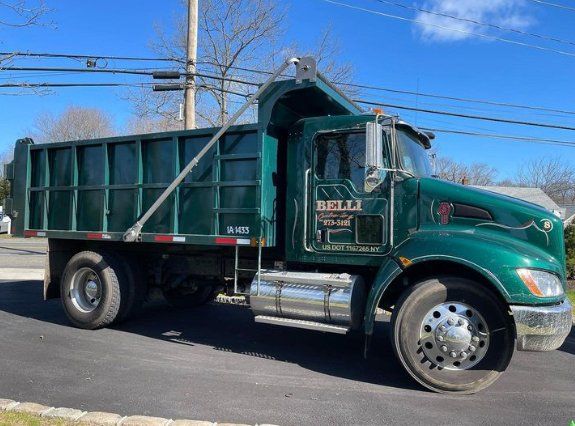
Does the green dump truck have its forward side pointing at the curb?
no

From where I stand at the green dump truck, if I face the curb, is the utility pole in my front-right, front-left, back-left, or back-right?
back-right

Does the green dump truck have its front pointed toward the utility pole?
no

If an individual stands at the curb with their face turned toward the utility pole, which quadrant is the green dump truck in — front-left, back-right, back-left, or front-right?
front-right

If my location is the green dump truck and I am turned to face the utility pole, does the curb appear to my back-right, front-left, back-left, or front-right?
back-left

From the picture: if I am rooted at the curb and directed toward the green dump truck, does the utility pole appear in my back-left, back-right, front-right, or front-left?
front-left
